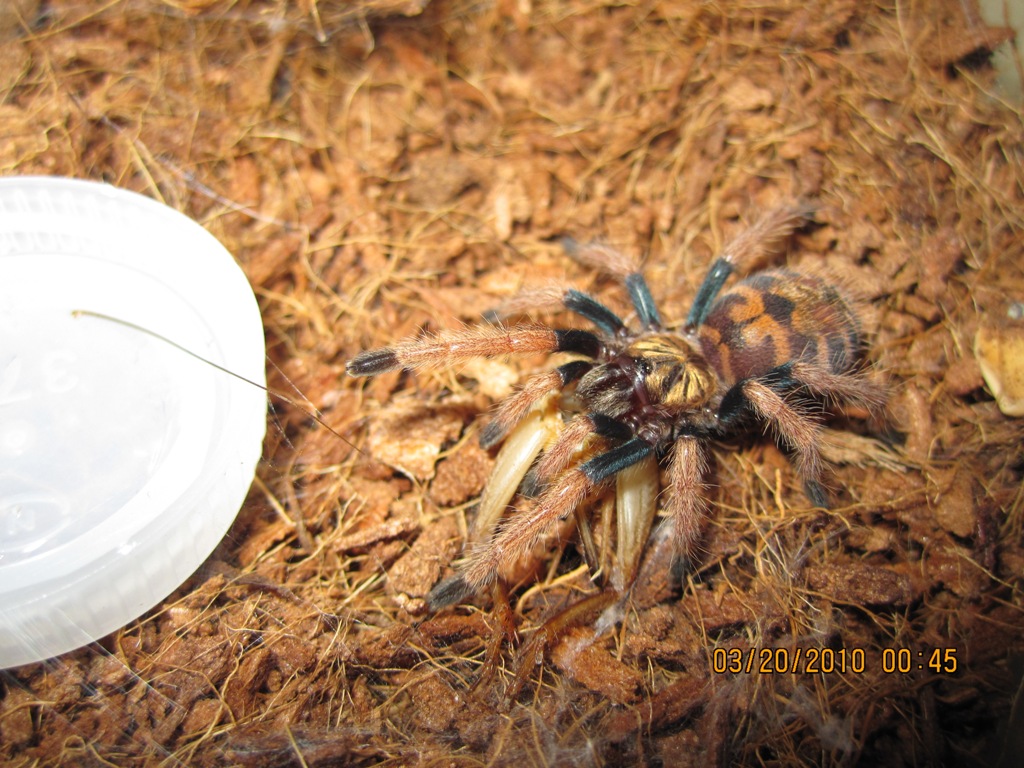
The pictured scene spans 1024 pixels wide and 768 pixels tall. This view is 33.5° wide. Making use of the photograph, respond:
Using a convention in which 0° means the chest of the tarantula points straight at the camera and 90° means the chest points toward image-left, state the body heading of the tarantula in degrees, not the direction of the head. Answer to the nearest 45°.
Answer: approximately 45°

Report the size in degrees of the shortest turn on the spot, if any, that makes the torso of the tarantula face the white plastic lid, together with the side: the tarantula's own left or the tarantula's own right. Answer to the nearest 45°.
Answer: approximately 45° to the tarantula's own right
